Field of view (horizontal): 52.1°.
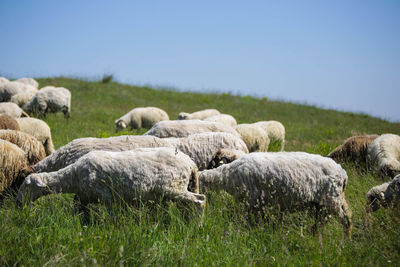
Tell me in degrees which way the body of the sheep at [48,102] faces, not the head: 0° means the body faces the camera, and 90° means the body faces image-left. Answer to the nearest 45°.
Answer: approximately 90°

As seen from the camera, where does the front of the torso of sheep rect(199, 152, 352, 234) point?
to the viewer's left

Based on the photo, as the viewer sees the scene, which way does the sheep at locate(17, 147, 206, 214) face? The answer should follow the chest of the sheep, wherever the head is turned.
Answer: to the viewer's left

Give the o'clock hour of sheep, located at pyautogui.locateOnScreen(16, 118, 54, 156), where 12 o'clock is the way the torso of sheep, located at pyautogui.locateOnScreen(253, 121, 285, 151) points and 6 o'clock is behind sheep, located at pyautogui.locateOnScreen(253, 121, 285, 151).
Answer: sheep, located at pyautogui.locateOnScreen(16, 118, 54, 156) is roughly at 11 o'clock from sheep, located at pyautogui.locateOnScreen(253, 121, 285, 151).

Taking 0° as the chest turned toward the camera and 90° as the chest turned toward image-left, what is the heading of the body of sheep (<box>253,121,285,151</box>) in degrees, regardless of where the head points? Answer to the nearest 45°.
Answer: approximately 90°

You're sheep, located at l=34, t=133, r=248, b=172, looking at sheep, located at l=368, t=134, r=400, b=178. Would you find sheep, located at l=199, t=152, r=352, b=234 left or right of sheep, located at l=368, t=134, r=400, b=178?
right

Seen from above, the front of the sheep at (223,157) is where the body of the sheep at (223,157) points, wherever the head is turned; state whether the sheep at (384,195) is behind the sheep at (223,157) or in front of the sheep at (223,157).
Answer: behind

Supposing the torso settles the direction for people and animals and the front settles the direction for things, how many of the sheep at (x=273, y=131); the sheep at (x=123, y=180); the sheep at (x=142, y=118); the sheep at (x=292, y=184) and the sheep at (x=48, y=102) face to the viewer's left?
5

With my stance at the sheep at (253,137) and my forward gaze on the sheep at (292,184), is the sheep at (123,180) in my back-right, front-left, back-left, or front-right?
front-right

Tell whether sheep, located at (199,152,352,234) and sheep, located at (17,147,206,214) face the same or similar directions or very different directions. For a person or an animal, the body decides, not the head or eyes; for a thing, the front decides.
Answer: same or similar directions

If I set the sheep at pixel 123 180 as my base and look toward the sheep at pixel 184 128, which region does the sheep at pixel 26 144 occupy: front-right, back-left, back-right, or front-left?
front-left

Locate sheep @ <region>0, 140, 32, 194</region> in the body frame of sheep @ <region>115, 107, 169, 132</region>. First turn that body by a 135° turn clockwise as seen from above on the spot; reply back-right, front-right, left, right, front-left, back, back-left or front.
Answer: back-right

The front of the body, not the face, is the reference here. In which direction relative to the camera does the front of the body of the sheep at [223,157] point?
to the viewer's left
